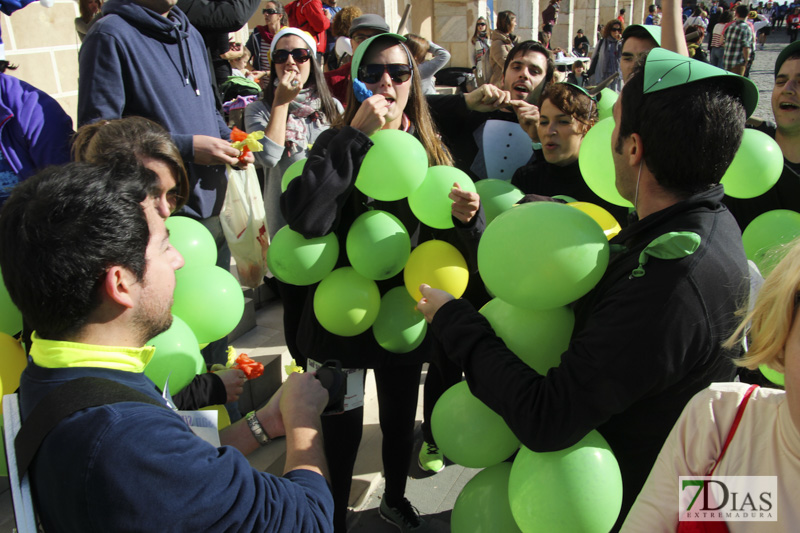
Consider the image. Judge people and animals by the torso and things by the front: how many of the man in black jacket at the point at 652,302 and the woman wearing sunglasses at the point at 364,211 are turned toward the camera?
1

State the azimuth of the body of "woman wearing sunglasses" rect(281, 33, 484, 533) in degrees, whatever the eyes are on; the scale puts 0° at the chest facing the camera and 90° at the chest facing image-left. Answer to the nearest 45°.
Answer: approximately 0°

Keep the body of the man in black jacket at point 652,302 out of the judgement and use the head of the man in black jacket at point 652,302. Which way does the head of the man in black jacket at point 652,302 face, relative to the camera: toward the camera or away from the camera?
away from the camera

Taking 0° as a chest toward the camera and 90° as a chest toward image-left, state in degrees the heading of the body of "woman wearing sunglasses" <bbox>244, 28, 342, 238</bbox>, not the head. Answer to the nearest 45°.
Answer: approximately 0°

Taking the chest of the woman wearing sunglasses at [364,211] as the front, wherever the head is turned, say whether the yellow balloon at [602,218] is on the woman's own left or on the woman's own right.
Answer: on the woman's own left

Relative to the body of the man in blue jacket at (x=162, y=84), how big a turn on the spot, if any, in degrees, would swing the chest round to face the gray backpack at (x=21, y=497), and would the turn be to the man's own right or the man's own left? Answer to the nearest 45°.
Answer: approximately 45° to the man's own right

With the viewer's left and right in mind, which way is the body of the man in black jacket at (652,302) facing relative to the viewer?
facing away from the viewer and to the left of the viewer
